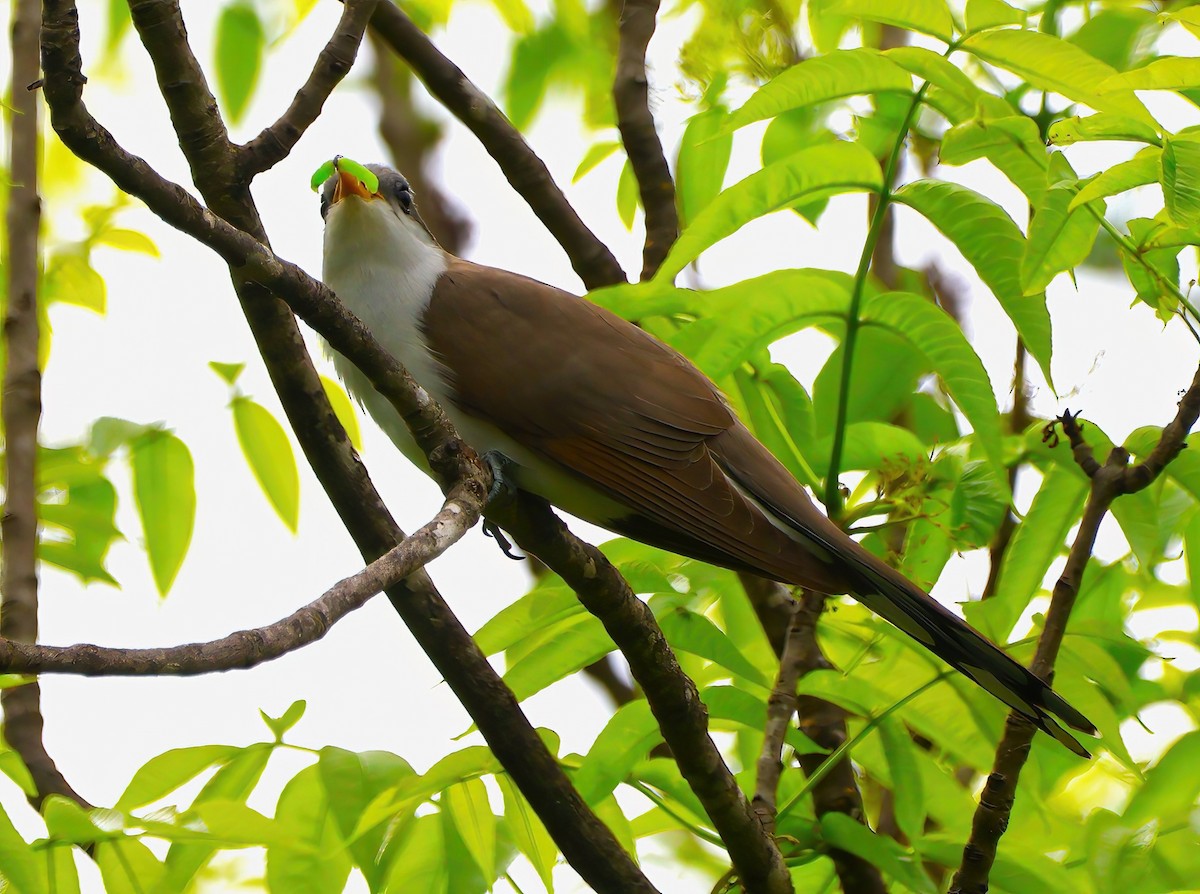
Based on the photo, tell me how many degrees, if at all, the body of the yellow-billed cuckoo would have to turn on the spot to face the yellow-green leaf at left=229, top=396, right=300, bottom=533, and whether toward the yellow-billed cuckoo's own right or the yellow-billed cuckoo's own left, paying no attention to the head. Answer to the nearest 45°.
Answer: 0° — it already faces it

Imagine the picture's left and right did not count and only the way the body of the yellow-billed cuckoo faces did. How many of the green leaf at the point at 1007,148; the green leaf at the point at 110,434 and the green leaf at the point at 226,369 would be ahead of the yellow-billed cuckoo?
2

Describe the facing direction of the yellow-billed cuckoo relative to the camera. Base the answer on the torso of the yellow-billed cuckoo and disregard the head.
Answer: to the viewer's left

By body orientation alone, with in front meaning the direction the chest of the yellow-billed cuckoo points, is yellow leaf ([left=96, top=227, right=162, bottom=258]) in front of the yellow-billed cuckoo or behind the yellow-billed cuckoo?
in front

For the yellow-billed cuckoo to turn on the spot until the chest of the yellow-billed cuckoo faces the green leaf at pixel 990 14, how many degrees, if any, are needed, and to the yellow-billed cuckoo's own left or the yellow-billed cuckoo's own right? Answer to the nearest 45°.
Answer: approximately 135° to the yellow-billed cuckoo's own left

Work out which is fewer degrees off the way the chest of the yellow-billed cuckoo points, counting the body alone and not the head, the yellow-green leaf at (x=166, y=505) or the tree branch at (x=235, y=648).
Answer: the tree branch

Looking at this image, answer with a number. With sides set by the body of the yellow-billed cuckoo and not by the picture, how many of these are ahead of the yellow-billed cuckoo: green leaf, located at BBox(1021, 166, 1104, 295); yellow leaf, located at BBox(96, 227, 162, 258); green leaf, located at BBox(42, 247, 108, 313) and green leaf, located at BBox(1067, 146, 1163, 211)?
2

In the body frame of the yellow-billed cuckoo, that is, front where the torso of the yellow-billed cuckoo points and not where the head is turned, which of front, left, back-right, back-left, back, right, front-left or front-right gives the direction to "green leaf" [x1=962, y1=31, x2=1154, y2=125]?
back-left

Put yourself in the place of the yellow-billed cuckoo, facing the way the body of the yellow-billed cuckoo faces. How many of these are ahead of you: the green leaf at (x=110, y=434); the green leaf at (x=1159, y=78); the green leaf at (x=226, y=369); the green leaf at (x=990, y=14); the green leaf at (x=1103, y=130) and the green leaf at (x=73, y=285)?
3

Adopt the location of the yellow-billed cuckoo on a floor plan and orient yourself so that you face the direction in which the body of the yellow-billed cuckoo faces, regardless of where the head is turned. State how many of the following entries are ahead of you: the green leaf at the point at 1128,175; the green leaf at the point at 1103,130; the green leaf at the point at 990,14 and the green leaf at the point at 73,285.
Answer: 1
